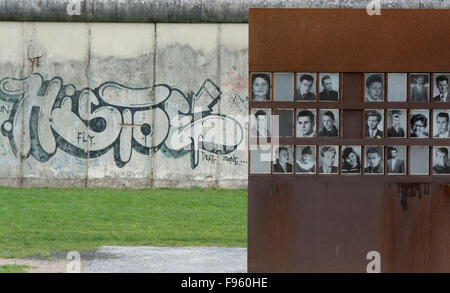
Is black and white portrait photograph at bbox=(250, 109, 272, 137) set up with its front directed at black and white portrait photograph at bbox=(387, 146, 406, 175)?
no

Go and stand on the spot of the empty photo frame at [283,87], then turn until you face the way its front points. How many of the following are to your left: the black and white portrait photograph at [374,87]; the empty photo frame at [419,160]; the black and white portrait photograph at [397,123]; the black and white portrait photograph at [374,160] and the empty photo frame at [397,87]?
5

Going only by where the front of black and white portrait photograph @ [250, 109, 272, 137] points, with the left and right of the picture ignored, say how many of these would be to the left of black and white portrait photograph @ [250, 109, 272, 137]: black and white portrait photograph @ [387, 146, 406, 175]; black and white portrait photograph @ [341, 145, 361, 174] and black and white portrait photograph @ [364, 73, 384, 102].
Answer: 3

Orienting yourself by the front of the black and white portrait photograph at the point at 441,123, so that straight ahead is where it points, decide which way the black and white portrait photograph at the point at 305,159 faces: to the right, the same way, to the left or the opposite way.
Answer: the same way

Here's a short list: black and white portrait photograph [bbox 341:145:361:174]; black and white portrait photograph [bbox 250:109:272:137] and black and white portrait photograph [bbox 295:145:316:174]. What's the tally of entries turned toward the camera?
3

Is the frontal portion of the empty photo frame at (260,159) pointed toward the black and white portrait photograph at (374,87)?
no

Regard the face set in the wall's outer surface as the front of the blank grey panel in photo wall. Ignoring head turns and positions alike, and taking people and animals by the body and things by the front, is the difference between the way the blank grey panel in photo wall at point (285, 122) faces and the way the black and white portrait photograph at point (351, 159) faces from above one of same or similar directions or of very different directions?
same or similar directions

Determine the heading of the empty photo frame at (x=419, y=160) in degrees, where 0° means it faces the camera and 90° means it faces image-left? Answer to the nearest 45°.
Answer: approximately 0°

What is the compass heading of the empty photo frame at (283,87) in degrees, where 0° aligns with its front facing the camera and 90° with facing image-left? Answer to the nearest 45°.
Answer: approximately 0°

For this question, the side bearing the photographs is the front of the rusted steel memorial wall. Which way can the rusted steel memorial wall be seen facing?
toward the camera

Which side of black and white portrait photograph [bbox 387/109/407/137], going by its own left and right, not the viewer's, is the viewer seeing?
front

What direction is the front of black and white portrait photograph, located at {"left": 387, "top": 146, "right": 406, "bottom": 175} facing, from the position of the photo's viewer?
facing the viewer

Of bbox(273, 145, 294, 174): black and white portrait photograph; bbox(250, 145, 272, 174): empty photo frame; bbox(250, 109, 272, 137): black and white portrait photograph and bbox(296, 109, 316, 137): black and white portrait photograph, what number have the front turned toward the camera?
4

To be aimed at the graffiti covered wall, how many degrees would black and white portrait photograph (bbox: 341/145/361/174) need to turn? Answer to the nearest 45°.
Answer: approximately 135° to its right

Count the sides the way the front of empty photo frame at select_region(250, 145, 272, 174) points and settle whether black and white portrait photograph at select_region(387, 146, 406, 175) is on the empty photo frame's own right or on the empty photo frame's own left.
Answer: on the empty photo frame's own left

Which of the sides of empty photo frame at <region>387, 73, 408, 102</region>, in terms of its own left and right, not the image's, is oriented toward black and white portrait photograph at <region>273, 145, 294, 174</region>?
right

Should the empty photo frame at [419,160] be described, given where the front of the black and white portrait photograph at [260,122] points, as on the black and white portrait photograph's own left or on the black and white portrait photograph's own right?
on the black and white portrait photograph's own left

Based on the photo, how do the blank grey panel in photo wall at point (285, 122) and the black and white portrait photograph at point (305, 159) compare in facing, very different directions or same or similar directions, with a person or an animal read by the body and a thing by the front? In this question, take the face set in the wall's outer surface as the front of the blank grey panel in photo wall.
same or similar directions

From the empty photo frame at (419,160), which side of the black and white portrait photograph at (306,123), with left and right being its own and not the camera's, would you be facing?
left

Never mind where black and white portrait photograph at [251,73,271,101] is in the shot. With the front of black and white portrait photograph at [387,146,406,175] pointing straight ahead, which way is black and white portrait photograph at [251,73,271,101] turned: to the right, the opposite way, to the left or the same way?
the same way

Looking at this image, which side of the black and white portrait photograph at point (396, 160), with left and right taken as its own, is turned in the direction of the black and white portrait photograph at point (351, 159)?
right

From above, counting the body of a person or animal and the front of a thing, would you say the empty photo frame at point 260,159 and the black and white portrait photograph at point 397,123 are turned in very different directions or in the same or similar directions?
same or similar directions

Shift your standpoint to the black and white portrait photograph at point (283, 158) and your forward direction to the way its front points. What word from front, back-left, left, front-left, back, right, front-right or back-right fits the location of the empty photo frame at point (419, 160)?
left
